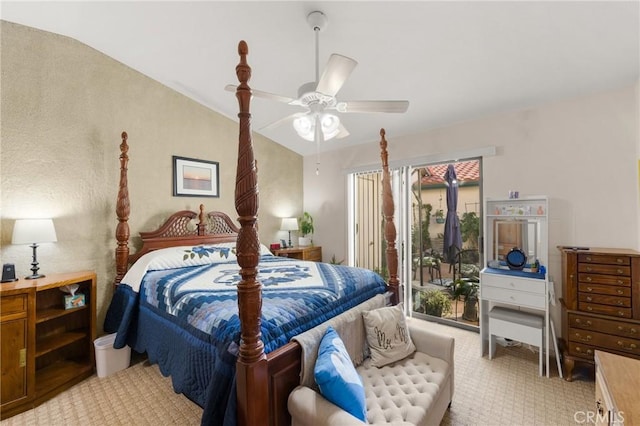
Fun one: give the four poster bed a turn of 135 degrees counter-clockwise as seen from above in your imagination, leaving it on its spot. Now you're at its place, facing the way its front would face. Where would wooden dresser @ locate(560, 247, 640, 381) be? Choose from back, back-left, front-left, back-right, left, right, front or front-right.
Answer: right

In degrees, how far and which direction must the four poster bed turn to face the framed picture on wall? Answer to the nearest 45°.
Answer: approximately 135° to its left

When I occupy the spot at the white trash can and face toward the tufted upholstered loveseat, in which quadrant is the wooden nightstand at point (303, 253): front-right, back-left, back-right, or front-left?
front-left

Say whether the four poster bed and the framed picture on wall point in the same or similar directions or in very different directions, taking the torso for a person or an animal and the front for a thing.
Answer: same or similar directions

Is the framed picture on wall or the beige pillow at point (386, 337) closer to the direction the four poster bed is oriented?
the beige pillow

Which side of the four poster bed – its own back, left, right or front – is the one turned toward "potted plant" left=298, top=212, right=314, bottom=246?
left

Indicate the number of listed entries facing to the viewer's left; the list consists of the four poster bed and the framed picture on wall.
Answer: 0

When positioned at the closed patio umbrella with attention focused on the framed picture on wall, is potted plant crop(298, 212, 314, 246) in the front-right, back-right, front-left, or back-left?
front-right

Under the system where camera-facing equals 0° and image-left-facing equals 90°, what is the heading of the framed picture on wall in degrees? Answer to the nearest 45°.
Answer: approximately 315°

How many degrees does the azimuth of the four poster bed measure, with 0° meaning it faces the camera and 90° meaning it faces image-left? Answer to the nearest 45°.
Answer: approximately 315°
